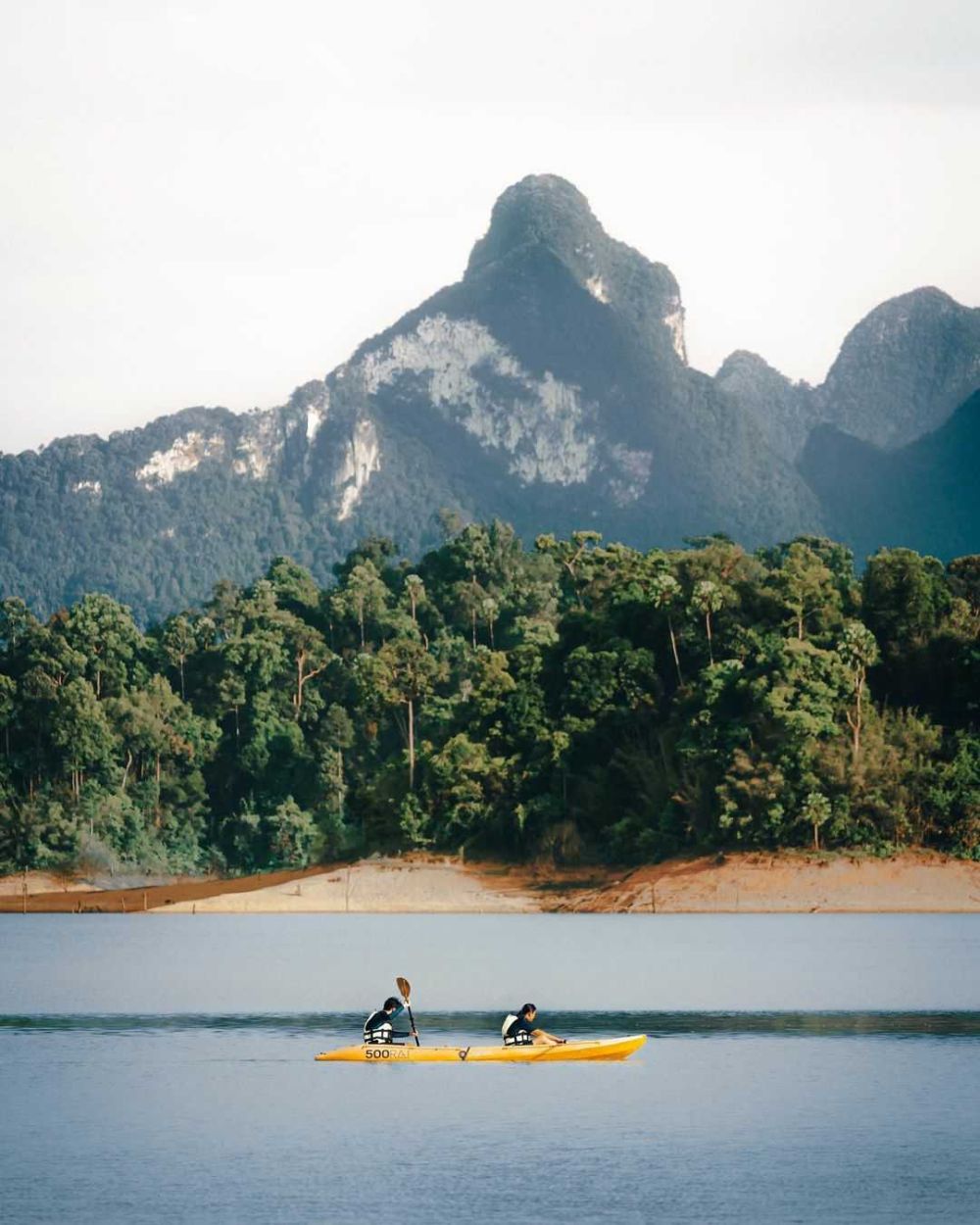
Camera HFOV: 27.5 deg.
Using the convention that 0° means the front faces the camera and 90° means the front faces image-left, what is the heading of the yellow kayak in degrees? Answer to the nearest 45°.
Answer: approximately 270°

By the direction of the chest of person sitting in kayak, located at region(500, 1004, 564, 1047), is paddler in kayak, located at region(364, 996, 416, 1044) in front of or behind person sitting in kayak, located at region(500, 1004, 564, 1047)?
behind

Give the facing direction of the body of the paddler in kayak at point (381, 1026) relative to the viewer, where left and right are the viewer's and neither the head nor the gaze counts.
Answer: facing to the right of the viewer

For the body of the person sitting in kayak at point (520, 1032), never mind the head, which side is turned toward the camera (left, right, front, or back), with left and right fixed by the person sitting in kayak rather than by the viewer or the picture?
right

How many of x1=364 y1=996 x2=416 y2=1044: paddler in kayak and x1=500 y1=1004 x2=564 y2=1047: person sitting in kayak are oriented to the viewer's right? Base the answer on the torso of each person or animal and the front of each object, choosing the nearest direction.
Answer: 2

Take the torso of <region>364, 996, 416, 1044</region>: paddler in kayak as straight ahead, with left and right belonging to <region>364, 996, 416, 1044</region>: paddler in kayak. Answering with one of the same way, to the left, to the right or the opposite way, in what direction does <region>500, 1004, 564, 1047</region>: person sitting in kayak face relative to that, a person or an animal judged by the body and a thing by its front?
the same way
